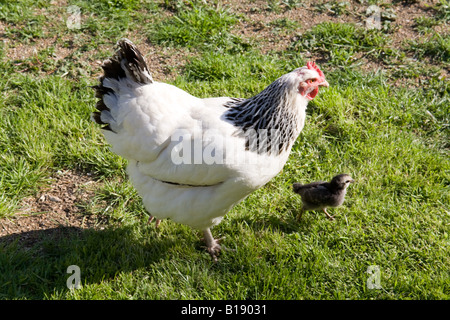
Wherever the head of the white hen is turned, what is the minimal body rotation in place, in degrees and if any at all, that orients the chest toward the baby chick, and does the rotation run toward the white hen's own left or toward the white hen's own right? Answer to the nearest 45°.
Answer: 0° — it already faces it

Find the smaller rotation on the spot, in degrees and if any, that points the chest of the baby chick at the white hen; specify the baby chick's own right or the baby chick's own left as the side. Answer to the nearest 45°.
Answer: approximately 135° to the baby chick's own right

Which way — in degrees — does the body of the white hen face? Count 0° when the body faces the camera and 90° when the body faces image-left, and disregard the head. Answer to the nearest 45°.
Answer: approximately 270°

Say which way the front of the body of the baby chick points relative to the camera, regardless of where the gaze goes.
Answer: to the viewer's right

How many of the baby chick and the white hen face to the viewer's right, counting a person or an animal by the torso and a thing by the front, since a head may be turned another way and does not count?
2
